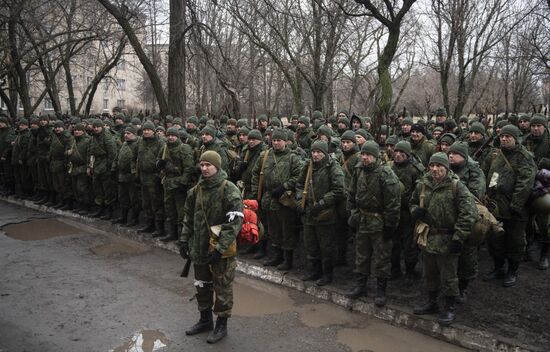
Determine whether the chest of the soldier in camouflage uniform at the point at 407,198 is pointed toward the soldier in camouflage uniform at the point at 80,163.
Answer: no

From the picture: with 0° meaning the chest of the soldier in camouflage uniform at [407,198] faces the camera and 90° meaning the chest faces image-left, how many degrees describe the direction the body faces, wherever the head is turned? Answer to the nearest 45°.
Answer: approximately 45°

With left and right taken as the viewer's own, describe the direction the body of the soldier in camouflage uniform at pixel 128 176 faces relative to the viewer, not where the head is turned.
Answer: facing the viewer and to the left of the viewer

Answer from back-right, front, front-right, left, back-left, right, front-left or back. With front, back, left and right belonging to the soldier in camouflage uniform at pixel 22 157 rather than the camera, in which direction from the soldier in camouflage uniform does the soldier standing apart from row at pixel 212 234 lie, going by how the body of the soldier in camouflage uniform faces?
front-left

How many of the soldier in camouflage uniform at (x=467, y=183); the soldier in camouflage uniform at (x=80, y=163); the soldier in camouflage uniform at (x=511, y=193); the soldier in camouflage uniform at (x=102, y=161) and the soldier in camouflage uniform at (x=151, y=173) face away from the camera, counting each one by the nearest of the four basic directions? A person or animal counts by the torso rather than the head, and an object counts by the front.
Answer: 0

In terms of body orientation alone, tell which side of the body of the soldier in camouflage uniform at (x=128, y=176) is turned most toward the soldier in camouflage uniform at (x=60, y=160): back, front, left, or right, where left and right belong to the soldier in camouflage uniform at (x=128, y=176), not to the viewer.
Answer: right

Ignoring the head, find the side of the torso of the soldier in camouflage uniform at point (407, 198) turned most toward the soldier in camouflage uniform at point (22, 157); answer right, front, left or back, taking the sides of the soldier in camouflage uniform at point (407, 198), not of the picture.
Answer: right

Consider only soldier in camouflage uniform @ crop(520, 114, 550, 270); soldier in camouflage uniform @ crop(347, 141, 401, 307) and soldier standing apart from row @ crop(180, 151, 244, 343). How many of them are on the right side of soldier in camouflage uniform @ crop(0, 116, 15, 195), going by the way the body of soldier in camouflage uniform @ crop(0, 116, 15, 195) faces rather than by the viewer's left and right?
0

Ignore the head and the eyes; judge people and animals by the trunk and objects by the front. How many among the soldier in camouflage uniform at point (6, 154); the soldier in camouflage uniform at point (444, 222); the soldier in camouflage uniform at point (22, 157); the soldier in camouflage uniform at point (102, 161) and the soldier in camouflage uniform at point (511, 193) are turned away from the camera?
0

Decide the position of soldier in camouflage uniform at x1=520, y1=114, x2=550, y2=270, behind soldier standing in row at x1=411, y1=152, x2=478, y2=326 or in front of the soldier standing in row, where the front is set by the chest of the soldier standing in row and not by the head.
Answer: behind

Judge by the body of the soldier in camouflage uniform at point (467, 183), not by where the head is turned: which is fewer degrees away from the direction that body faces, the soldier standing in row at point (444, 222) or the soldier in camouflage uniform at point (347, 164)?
the soldier standing in row

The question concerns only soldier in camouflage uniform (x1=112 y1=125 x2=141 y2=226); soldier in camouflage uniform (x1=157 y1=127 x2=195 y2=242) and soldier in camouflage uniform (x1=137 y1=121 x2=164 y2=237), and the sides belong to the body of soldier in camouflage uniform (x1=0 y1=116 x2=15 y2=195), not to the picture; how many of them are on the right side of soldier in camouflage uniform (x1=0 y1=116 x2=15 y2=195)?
0

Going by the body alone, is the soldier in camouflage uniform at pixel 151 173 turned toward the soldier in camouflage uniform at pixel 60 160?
no

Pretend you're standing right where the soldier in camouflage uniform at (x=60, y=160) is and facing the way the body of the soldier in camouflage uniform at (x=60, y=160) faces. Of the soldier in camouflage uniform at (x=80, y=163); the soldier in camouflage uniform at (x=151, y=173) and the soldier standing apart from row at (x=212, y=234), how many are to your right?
0

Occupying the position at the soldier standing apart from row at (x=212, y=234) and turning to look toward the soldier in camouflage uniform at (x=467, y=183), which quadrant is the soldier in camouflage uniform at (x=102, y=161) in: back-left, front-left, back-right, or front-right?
back-left

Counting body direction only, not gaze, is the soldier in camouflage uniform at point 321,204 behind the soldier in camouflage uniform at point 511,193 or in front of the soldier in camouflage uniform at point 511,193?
in front

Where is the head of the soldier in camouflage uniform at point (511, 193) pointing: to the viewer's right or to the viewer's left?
to the viewer's left

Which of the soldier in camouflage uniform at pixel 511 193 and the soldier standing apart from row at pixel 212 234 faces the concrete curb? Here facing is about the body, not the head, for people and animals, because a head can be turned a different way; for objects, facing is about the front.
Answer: the soldier in camouflage uniform

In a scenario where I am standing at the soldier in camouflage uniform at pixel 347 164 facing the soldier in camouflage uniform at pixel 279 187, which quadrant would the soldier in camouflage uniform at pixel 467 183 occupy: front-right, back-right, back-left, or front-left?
back-left
